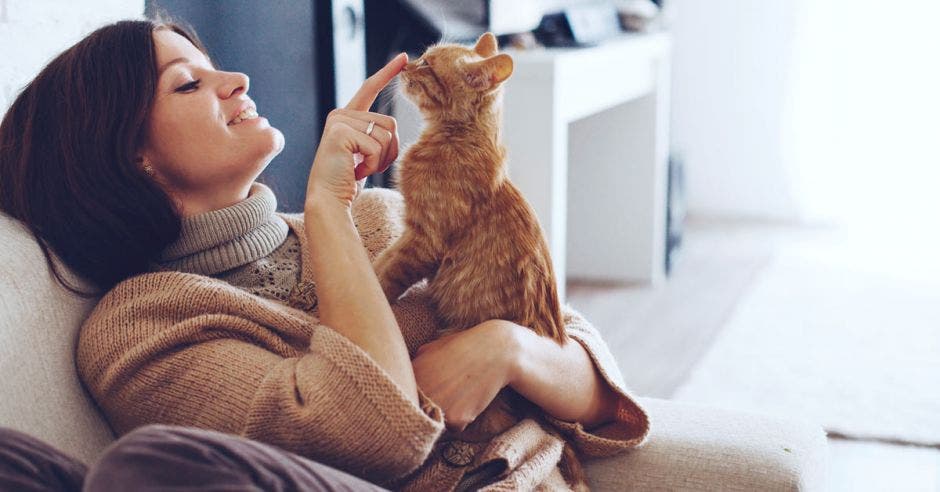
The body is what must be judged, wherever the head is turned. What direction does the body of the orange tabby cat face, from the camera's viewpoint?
to the viewer's left

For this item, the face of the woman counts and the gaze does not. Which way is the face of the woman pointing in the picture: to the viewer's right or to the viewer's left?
to the viewer's right

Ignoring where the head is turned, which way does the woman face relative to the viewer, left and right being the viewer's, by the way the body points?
facing to the right of the viewer
